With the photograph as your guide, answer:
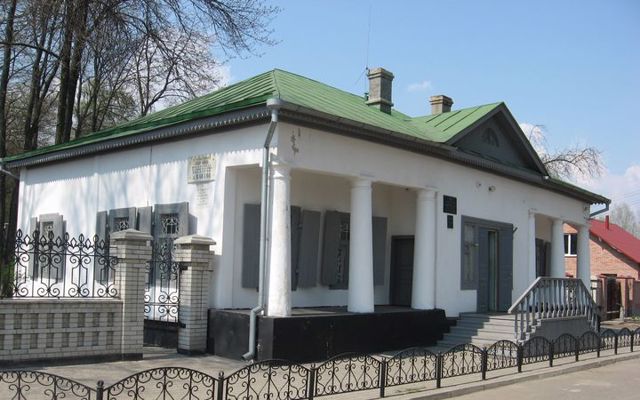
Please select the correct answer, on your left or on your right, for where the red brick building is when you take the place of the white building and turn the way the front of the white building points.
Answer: on your left

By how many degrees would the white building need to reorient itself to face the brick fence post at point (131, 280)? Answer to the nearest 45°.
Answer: approximately 90° to its right

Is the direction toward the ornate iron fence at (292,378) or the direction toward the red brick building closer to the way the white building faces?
the ornate iron fence
